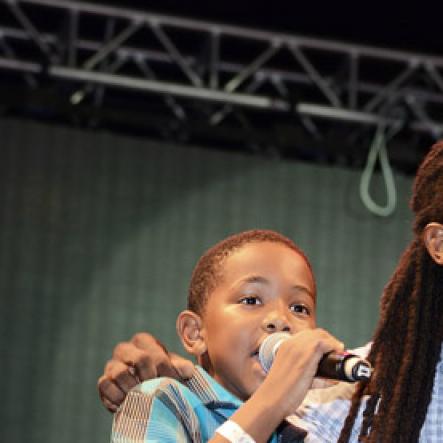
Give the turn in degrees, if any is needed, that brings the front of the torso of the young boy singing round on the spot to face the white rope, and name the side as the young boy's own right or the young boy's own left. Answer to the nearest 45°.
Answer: approximately 135° to the young boy's own left

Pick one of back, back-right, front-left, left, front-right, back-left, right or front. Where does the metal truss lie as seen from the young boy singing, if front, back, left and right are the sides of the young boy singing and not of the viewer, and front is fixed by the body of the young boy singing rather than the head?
back-left
